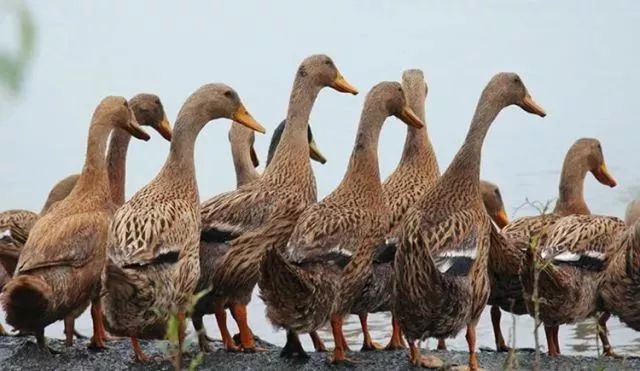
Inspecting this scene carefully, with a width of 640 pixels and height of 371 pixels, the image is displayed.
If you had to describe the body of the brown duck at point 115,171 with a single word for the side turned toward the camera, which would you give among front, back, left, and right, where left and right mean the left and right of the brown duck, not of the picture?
right

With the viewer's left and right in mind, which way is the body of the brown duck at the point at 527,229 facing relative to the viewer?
facing to the right of the viewer

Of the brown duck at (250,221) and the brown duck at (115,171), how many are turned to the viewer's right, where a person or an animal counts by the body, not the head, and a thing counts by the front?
2

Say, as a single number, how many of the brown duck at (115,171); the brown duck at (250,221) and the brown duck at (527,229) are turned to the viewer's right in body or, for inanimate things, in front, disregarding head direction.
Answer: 3

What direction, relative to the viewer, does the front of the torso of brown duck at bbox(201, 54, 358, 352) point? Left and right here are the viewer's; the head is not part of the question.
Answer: facing to the right of the viewer

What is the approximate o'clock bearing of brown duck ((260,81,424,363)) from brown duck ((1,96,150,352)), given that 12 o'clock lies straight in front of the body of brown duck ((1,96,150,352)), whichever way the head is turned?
brown duck ((260,81,424,363)) is roughly at 2 o'clock from brown duck ((1,96,150,352)).

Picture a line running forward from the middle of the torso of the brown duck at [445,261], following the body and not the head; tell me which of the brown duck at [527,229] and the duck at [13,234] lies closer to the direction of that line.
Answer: the brown duck

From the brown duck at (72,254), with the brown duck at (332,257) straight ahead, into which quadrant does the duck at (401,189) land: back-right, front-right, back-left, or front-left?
front-left

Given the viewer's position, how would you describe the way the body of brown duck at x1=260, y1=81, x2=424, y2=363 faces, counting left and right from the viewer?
facing away from the viewer and to the right of the viewer

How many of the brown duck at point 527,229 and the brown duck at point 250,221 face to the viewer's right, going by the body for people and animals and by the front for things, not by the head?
2

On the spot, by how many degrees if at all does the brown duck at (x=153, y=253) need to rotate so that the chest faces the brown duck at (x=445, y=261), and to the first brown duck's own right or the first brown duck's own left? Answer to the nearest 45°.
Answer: approximately 45° to the first brown duck's own right

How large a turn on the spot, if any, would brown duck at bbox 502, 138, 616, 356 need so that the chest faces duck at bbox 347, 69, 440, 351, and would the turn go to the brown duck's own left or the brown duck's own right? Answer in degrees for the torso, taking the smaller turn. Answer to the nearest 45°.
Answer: approximately 180°

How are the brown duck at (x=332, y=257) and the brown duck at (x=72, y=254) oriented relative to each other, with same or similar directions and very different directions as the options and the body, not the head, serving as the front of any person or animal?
same or similar directions
